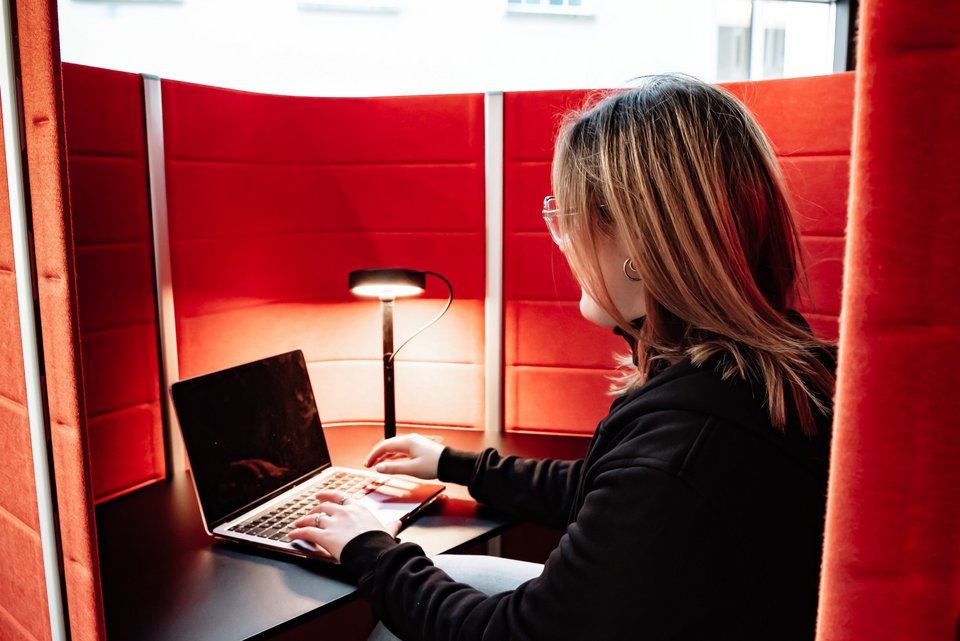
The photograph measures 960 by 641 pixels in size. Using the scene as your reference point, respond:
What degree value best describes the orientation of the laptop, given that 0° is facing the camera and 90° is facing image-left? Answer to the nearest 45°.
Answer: approximately 315°

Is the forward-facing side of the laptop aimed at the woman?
yes

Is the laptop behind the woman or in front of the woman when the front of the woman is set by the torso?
in front

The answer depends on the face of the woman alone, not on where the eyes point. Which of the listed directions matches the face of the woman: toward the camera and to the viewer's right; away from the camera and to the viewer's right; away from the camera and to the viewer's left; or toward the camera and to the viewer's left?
away from the camera and to the viewer's left

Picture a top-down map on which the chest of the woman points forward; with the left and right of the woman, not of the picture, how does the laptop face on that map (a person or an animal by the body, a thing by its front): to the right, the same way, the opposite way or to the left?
the opposite way

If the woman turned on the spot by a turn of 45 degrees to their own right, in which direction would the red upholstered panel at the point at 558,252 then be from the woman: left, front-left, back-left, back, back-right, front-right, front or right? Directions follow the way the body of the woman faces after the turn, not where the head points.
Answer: front

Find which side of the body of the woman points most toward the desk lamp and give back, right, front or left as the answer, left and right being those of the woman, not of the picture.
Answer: front

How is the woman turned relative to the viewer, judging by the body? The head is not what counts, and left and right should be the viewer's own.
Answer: facing away from the viewer and to the left of the viewer

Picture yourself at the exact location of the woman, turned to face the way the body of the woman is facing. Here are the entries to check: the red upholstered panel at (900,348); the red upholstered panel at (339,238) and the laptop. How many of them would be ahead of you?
2

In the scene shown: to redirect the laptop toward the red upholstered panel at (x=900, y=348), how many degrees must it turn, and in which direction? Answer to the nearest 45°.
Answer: approximately 45° to its right
